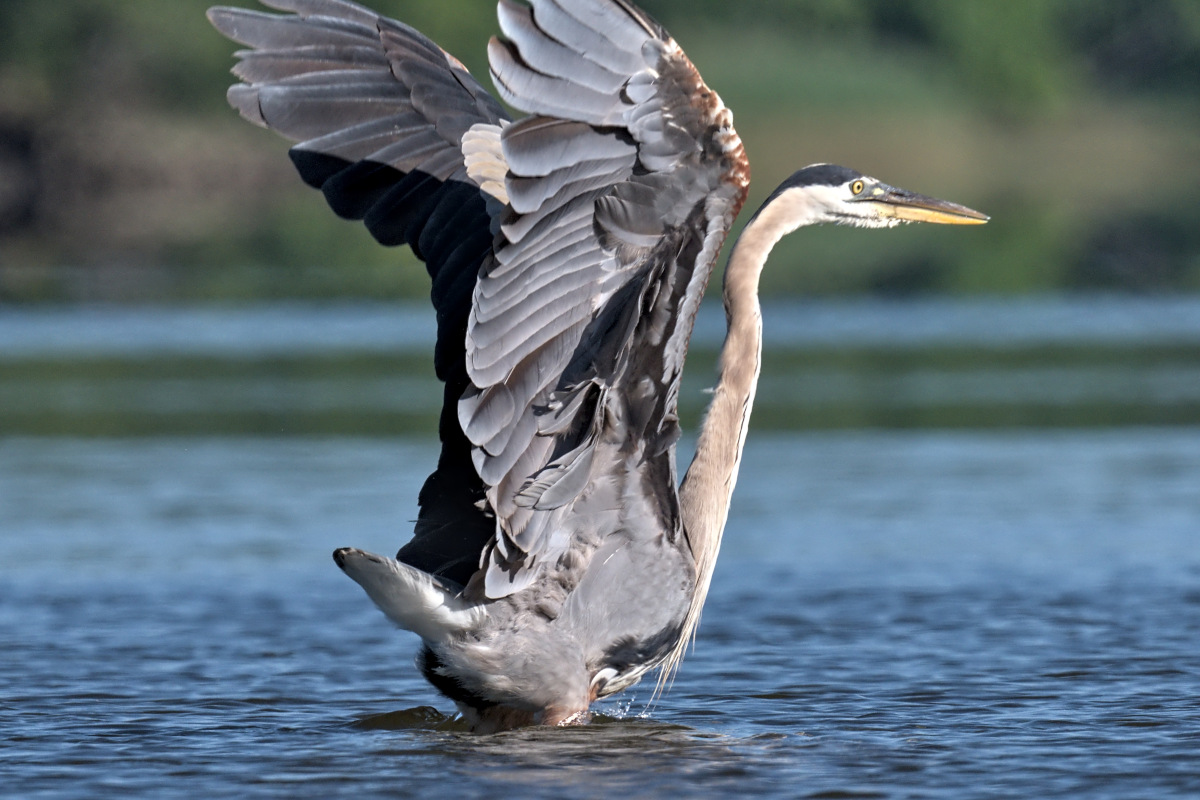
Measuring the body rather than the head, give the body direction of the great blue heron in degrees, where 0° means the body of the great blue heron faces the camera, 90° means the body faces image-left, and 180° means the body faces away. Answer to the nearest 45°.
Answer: approximately 270°
